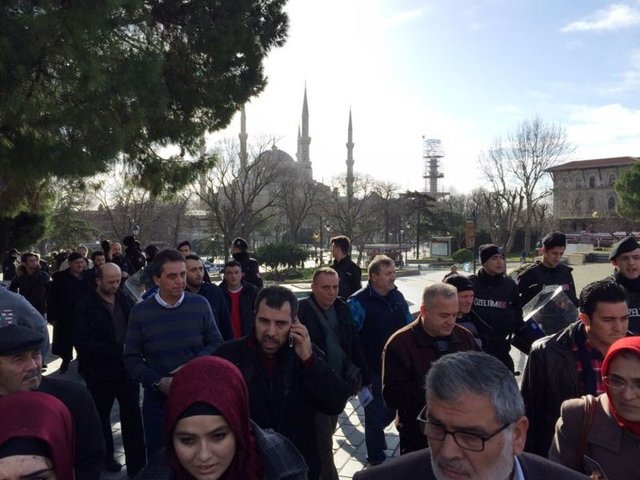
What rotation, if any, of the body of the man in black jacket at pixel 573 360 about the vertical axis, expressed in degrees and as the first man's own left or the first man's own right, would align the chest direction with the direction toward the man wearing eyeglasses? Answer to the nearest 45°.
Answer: approximately 45° to the first man's own right

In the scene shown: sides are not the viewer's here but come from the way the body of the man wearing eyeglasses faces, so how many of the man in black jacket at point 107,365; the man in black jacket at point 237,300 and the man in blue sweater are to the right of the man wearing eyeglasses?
3

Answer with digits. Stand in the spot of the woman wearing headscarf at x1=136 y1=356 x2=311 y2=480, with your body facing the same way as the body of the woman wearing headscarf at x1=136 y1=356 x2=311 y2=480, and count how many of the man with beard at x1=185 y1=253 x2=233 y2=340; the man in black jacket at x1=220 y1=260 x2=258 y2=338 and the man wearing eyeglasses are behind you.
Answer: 2

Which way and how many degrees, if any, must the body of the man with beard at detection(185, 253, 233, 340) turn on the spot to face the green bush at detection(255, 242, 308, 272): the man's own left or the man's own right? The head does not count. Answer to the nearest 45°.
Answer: approximately 180°

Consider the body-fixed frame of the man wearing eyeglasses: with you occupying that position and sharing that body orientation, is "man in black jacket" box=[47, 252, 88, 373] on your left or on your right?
on your right
